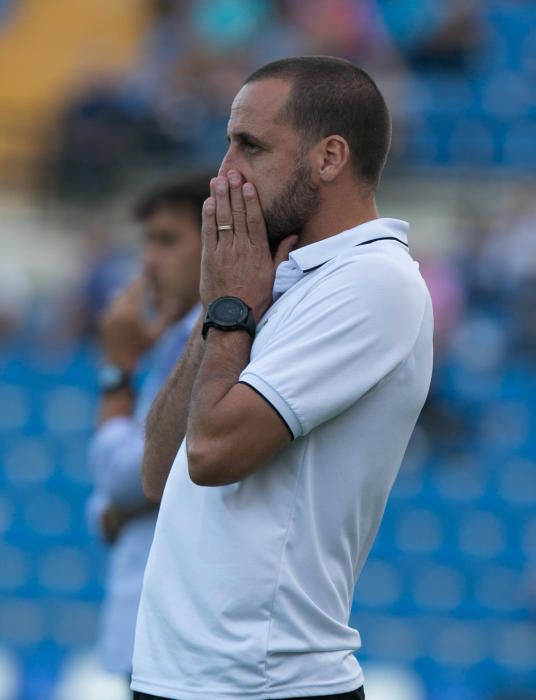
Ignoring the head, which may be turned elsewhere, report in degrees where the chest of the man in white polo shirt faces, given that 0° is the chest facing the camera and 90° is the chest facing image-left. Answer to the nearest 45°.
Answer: approximately 90°

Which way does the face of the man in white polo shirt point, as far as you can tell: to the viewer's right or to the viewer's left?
to the viewer's left
